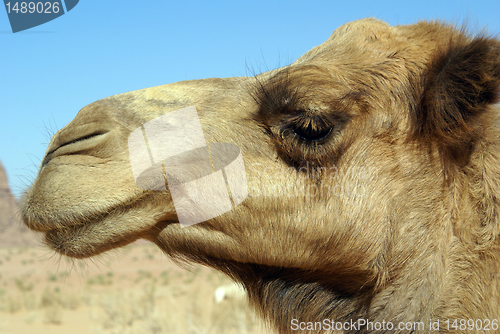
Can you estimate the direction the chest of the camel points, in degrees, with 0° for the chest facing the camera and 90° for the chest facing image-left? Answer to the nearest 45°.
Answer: approximately 90°
